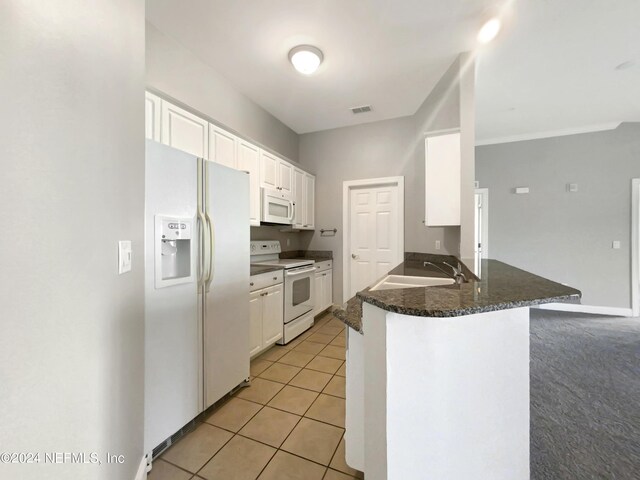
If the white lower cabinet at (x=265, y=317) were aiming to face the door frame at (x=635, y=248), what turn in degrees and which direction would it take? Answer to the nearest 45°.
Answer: approximately 45° to its left

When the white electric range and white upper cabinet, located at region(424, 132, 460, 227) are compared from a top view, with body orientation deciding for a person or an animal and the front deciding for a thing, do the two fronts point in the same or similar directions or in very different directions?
very different directions

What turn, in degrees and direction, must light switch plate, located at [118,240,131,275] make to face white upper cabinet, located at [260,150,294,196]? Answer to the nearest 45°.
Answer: approximately 90° to its left

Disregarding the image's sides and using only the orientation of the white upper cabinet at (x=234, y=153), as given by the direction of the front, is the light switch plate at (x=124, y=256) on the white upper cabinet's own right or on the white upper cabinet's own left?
on the white upper cabinet's own right

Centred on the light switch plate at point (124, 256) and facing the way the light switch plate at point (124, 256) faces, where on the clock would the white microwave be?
The white microwave is roughly at 9 o'clock from the light switch plate.

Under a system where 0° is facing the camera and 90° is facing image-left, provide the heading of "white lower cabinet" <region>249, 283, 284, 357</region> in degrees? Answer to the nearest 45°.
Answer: approximately 315°
